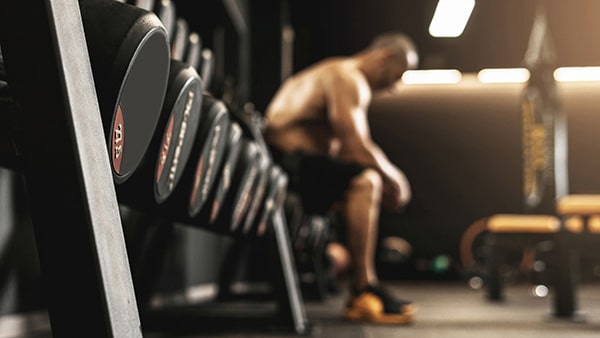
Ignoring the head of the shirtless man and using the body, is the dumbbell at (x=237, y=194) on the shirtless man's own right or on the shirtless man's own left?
on the shirtless man's own right

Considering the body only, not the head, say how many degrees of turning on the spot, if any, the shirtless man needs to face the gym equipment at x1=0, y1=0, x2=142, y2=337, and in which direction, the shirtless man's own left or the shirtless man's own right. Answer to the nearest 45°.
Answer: approximately 90° to the shirtless man's own right

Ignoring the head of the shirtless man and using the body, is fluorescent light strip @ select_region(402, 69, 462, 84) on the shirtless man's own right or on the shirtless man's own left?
on the shirtless man's own left

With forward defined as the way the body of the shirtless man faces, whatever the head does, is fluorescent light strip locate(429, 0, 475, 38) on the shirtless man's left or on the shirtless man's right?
on the shirtless man's left

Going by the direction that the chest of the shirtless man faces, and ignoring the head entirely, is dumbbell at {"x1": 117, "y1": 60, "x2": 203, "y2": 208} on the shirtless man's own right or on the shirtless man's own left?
on the shirtless man's own right

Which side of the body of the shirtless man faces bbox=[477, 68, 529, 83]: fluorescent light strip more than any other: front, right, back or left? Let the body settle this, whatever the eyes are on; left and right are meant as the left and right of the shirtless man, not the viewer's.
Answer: left

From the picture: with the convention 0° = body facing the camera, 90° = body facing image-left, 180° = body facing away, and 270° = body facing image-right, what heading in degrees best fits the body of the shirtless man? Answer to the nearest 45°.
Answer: approximately 270°

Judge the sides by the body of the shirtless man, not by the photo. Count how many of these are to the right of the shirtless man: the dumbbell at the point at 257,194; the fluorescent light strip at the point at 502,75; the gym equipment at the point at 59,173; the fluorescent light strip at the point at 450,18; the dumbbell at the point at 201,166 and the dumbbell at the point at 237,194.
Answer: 4

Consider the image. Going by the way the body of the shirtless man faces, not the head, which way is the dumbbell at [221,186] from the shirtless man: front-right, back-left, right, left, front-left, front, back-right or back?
right

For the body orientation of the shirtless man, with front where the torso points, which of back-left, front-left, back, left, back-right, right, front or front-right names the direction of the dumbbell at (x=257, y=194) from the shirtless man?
right
